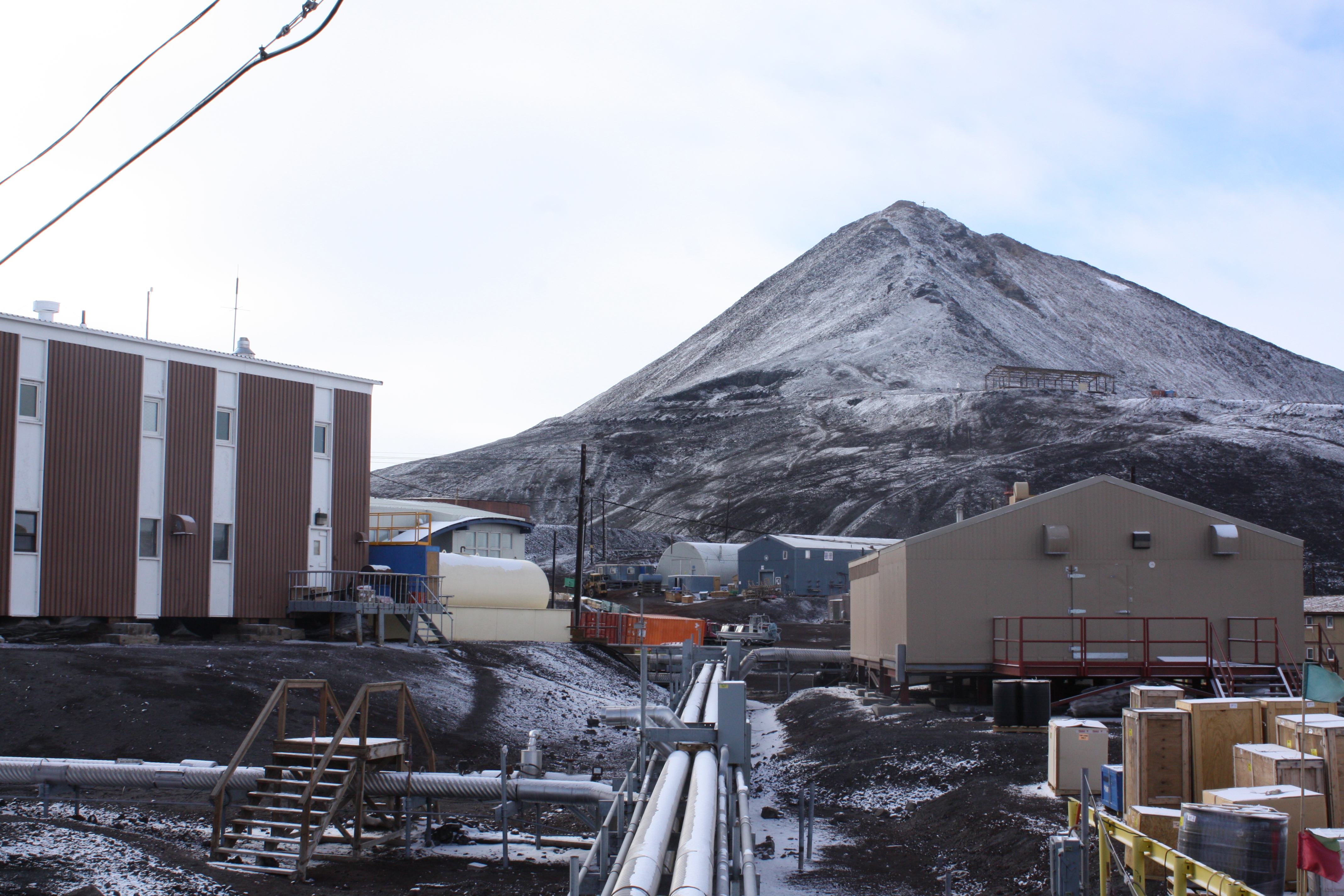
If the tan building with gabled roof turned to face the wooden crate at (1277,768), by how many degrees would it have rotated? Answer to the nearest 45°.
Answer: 0° — it already faces it

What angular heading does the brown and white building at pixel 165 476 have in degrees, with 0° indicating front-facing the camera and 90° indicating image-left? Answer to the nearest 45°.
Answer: approximately 315°

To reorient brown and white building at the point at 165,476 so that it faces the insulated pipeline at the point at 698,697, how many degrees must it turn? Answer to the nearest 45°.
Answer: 0° — it already faces it

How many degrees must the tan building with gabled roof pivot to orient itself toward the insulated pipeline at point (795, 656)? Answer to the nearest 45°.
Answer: approximately 135° to its right

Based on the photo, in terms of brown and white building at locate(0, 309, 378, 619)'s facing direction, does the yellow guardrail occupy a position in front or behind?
in front

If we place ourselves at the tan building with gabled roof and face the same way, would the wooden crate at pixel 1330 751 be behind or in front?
in front

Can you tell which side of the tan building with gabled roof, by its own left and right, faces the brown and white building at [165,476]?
right

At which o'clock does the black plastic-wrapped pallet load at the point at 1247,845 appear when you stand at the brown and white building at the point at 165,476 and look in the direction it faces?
The black plastic-wrapped pallet load is roughly at 1 o'clock from the brown and white building.

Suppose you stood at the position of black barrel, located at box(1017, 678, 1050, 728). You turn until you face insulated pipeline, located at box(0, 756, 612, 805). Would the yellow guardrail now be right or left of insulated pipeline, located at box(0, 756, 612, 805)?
left

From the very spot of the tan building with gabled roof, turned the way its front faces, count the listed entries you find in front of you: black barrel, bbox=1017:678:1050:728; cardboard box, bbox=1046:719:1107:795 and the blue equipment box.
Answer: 3

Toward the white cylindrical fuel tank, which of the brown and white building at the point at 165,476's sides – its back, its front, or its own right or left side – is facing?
left
